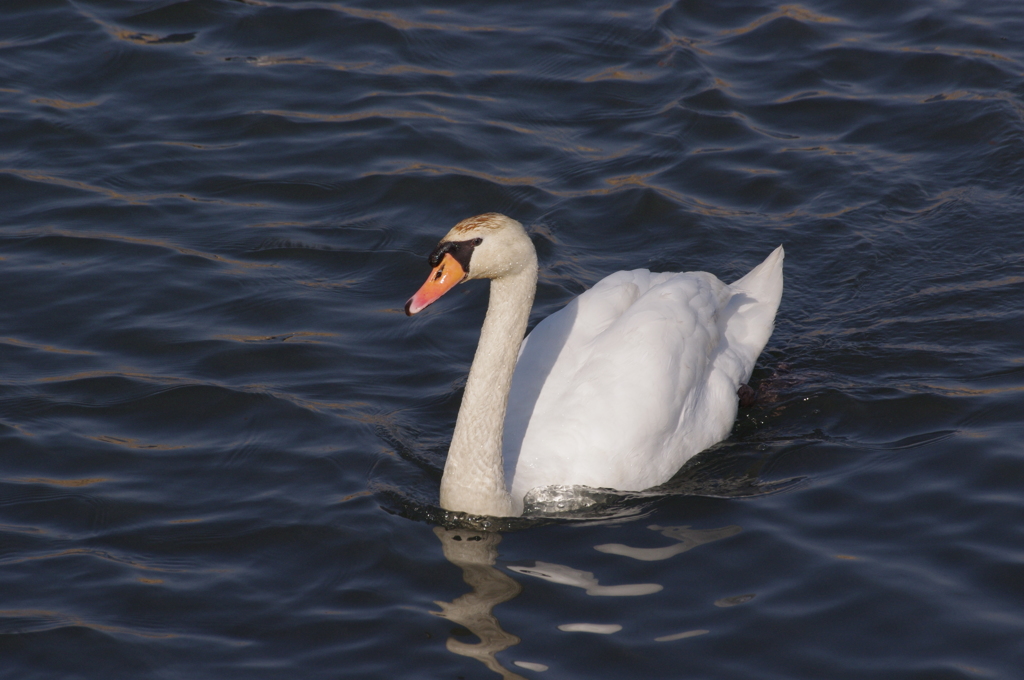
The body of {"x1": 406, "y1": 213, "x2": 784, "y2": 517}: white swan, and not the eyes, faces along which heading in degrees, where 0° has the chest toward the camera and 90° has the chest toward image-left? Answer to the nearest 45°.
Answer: approximately 45°
